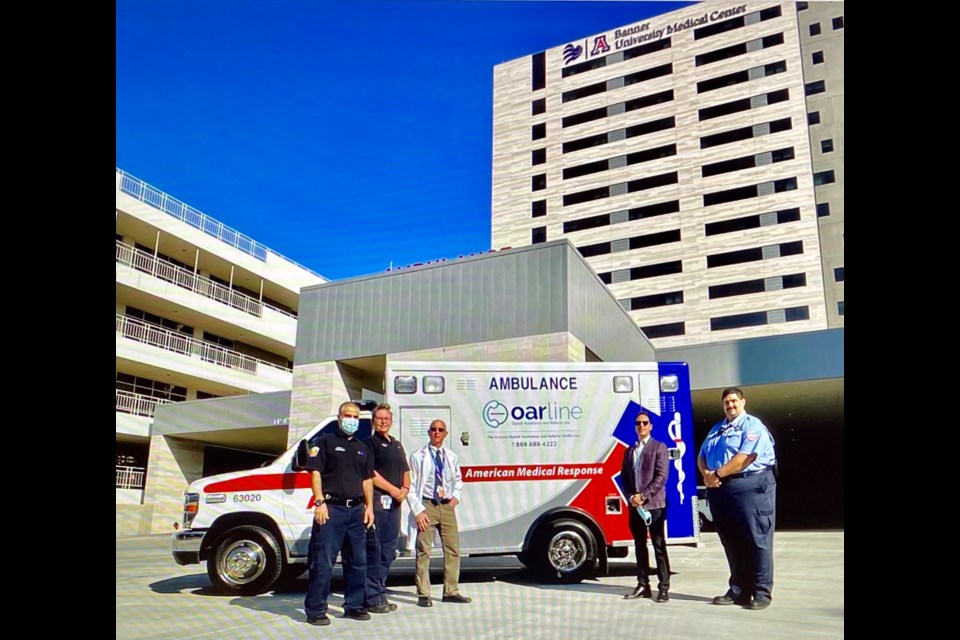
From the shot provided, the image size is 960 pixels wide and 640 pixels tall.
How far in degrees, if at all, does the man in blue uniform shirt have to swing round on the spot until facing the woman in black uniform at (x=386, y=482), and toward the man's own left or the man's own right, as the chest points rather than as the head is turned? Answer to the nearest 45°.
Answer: approximately 45° to the man's own right

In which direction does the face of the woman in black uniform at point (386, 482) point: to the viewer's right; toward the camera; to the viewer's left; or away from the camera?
toward the camera

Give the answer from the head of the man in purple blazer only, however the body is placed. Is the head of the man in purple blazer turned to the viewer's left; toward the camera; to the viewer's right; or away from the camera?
toward the camera

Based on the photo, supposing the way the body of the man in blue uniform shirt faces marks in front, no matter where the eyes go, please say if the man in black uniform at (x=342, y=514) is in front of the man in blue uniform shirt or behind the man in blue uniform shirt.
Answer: in front

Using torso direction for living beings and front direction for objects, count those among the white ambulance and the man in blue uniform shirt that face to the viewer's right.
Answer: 0

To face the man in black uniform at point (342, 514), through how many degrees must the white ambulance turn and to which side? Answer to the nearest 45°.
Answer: approximately 45° to its left

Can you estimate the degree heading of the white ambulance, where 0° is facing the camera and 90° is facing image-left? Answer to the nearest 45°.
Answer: approximately 90°

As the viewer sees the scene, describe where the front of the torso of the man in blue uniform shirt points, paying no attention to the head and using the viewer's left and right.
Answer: facing the viewer and to the left of the viewer
